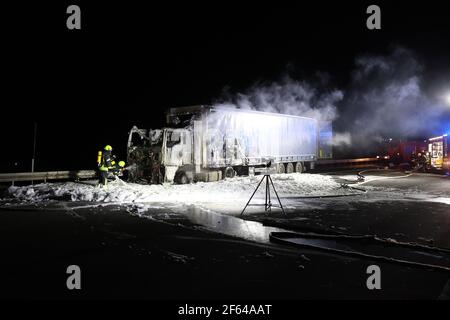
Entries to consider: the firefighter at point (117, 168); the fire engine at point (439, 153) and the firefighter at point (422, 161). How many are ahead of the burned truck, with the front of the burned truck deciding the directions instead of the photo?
1

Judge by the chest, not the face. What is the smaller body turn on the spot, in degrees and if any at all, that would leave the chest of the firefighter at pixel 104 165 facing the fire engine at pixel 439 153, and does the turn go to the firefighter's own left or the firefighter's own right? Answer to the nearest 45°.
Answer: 0° — they already face it

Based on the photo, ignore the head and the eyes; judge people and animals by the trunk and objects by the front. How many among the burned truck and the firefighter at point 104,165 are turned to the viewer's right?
1

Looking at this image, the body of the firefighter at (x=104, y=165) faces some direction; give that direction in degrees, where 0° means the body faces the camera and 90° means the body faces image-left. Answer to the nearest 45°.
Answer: approximately 270°

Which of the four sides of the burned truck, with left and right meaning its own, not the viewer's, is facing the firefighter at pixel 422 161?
back

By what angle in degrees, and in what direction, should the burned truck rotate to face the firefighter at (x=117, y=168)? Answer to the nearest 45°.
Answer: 0° — it already faces them

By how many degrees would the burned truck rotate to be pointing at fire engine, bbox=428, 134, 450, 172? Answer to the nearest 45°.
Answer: approximately 180°

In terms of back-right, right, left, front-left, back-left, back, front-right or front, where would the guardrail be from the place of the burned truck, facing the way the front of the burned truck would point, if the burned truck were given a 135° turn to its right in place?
left

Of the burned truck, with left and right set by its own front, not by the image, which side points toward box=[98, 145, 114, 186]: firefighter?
front

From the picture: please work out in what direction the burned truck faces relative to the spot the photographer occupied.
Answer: facing the viewer and to the left of the viewer

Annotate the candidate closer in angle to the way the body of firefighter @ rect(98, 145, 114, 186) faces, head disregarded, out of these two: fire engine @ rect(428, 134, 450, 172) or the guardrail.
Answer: the fire engine

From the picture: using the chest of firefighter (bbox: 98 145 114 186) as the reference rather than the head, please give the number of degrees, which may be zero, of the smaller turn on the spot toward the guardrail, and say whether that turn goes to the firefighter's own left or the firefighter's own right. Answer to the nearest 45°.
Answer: approximately 135° to the firefighter's own left
